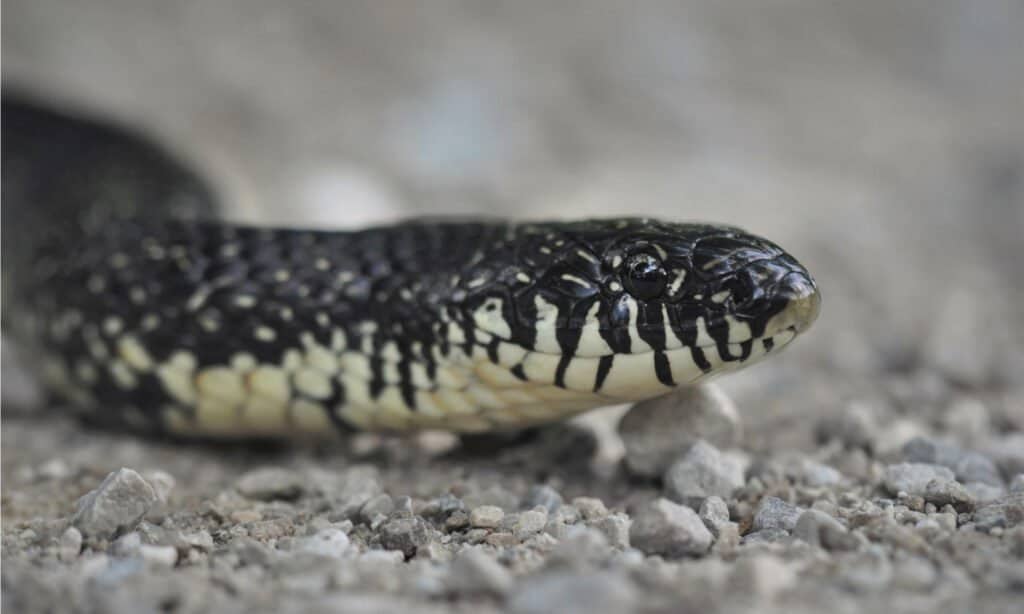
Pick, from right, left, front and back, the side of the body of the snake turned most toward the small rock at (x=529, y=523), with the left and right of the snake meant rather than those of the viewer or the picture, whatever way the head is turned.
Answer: right

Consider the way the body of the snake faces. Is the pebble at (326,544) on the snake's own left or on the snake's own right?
on the snake's own right

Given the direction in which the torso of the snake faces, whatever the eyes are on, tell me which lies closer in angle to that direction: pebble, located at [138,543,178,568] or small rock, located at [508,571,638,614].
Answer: the small rock

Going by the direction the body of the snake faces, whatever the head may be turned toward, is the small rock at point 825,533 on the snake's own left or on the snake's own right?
on the snake's own right

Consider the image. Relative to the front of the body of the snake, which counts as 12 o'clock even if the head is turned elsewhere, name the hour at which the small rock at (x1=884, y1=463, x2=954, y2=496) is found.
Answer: The small rock is roughly at 1 o'clock from the snake.

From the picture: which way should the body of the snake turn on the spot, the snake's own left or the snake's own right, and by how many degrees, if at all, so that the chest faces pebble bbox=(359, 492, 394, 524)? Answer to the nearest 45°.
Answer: approximately 90° to the snake's own right

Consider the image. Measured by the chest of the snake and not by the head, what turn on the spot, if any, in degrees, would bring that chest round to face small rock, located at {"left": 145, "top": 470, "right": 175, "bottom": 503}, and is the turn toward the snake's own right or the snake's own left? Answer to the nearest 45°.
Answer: approximately 135° to the snake's own right

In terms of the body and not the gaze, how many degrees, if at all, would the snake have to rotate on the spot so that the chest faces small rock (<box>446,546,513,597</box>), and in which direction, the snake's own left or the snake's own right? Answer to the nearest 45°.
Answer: approximately 90° to the snake's own right

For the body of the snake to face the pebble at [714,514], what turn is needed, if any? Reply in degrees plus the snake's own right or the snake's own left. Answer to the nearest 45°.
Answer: approximately 45° to the snake's own right

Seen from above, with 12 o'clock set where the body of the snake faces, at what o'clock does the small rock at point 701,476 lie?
The small rock is roughly at 1 o'clock from the snake.

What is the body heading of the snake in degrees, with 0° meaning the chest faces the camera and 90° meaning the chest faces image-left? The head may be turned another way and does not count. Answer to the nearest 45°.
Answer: approximately 270°

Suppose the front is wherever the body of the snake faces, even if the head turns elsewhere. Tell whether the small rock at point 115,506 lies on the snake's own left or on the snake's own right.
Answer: on the snake's own right

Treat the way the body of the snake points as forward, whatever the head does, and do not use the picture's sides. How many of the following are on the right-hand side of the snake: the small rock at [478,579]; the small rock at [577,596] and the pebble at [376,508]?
3

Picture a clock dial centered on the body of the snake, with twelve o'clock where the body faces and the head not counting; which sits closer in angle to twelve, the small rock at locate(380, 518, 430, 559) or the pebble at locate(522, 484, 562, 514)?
the pebble

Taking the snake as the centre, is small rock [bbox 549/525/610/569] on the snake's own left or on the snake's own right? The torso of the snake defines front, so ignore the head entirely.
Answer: on the snake's own right

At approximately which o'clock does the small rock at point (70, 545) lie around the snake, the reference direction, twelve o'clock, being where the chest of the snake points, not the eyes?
The small rock is roughly at 4 o'clock from the snake.
